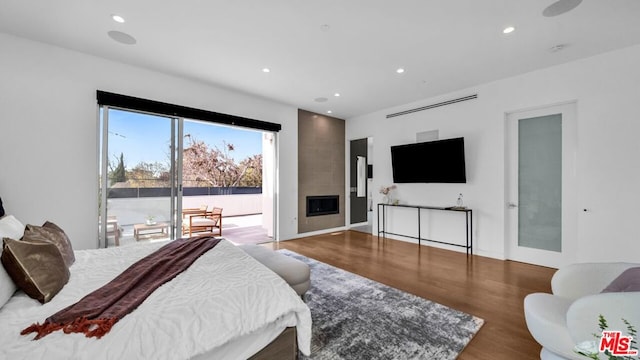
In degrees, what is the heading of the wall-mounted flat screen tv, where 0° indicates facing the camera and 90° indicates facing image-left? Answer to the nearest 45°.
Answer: approximately 45°

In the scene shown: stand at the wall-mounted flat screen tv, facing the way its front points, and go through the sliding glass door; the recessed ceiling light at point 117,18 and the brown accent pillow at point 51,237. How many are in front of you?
3

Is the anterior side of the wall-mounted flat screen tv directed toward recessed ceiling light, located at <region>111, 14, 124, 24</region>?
yes

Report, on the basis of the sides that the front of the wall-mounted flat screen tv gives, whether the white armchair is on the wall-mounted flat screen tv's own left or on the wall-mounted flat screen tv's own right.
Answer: on the wall-mounted flat screen tv's own left

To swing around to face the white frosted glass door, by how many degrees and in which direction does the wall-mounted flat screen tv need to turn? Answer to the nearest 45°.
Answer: approximately 135° to its left

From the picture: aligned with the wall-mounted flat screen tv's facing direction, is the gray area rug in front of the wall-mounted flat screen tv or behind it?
in front

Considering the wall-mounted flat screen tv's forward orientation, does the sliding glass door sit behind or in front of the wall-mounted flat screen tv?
in front

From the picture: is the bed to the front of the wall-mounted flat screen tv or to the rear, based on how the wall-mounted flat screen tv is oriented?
to the front

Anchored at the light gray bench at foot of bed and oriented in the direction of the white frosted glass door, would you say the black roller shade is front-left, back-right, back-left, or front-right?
back-left

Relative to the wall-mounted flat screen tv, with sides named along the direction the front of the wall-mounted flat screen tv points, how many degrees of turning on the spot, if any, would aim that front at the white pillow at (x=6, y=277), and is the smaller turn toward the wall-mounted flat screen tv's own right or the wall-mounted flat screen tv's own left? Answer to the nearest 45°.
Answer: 0° — it already faces it

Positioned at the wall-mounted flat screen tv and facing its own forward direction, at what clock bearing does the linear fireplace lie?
The linear fireplace is roughly at 2 o'clock from the wall-mounted flat screen tv.
